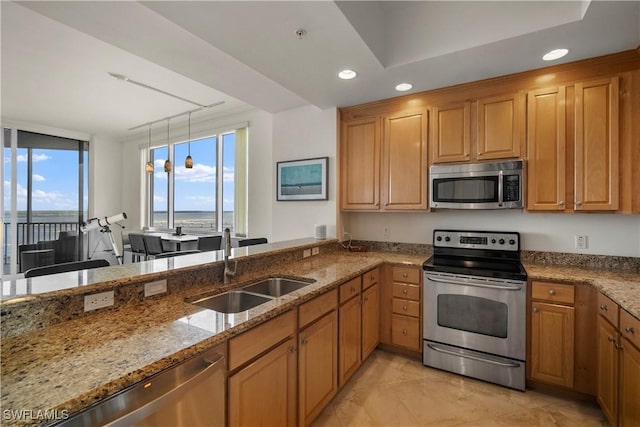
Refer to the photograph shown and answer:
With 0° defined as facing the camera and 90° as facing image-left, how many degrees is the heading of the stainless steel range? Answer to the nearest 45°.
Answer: approximately 0°

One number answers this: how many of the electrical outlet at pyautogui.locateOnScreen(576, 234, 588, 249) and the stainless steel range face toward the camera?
2

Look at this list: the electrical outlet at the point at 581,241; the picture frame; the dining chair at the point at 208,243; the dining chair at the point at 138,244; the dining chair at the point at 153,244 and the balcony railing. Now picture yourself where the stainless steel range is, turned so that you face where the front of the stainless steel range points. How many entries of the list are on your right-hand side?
5

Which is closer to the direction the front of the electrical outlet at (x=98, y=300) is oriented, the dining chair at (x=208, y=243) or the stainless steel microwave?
the stainless steel microwave

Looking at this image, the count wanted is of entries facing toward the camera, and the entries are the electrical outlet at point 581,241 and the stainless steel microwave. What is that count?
2

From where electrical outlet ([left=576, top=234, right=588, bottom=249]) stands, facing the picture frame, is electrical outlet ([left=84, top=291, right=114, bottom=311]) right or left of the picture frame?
left

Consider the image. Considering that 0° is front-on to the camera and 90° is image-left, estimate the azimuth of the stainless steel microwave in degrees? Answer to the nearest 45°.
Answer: approximately 0°
